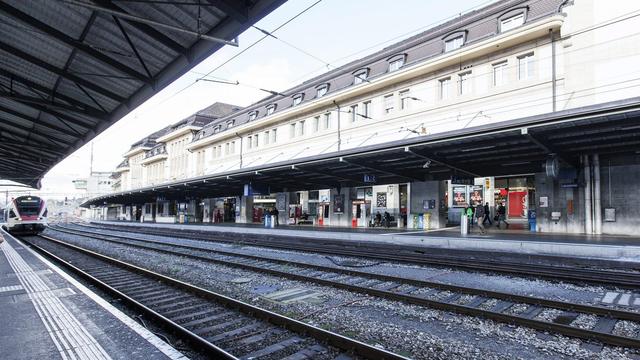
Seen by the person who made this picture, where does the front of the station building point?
facing the viewer and to the left of the viewer

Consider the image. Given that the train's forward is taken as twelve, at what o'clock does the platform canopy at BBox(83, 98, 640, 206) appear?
The platform canopy is roughly at 11 o'clock from the train.

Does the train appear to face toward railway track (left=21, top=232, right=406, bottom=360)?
yes

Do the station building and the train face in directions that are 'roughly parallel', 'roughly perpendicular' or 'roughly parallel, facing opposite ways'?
roughly perpendicular

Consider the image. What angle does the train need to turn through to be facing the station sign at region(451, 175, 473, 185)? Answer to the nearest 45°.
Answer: approximately 45° to its left

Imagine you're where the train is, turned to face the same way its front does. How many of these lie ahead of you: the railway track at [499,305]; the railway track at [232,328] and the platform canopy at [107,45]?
3

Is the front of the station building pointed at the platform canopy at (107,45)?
yes

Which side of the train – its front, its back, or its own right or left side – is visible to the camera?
front

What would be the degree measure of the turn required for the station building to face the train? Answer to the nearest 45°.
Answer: approximately 45° to its right

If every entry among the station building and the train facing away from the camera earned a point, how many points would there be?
0

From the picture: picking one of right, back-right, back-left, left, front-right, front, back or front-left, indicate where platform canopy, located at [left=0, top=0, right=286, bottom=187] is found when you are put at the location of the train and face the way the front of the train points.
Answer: front
